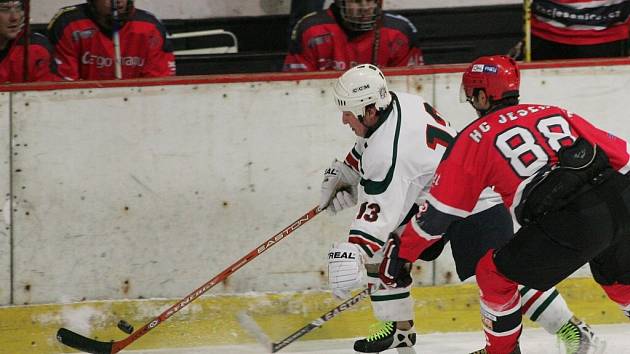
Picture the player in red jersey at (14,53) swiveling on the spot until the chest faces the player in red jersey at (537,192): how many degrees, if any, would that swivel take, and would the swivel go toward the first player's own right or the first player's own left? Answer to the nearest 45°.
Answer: approximately 90° to the first player's own left

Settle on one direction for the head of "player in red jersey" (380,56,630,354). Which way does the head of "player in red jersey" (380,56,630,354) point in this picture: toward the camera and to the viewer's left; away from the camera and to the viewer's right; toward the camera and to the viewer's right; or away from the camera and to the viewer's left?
away from the camera and to the viewer's left

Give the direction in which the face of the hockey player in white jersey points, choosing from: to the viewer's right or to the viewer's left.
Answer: to the viewer's left

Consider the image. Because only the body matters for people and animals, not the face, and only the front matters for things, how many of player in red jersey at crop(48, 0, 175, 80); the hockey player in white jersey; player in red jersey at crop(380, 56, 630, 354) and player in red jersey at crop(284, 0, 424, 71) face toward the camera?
2

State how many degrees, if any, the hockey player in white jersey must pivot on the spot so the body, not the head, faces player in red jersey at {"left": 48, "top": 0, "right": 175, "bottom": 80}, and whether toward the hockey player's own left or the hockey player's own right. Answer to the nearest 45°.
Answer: approximately 45° to the hockey player's own right

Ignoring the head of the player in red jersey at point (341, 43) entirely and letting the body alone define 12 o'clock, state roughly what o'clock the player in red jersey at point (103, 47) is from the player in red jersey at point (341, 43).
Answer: the player in red jersey at point (103, 47) is roughly at 3 o'clock from the player in red jersey at point (341, 43).

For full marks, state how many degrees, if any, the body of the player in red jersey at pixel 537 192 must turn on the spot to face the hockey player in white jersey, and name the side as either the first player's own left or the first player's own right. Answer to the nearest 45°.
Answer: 0° — they already face them

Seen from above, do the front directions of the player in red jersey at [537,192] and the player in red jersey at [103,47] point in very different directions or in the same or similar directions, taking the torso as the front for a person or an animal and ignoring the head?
very different directions

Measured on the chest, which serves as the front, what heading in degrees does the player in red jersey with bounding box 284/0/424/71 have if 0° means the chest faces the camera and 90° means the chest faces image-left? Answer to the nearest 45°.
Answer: approximately 0°

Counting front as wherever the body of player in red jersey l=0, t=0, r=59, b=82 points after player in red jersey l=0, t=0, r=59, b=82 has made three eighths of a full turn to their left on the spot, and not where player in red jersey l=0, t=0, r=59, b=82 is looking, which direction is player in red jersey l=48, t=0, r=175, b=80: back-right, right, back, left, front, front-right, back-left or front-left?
front

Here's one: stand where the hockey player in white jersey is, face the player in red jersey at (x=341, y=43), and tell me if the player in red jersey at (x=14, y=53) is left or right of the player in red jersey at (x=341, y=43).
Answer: left

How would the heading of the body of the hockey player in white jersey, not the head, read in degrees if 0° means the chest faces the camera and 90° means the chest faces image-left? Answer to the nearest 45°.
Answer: approximately 90°
